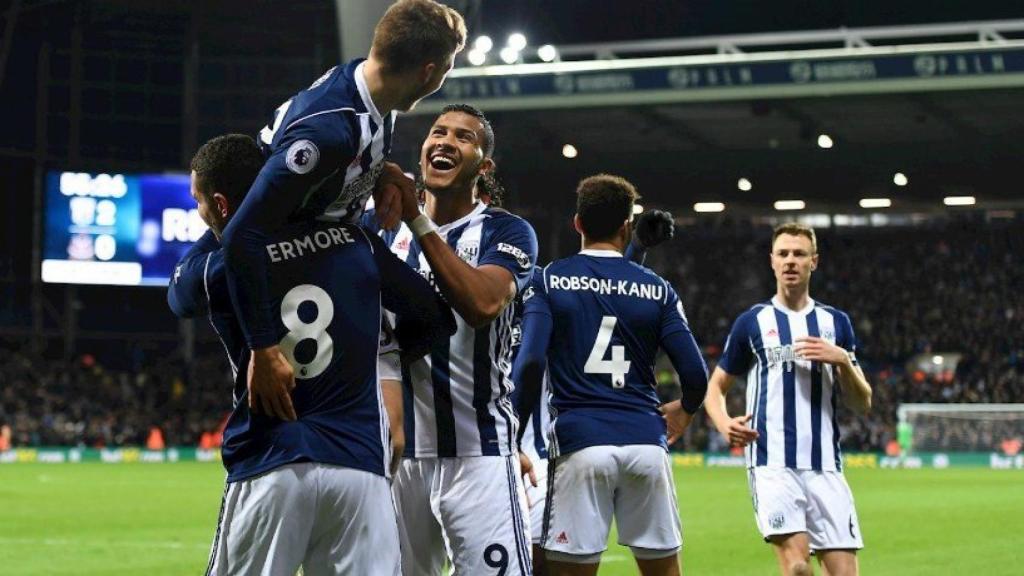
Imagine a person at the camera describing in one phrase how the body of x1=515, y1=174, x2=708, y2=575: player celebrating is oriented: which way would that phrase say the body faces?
away from the camera

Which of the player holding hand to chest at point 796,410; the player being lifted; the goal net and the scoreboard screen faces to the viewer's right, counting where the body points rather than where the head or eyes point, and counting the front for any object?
the player being lifted

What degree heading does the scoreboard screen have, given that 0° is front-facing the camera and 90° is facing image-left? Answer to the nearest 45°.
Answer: approximately 0°

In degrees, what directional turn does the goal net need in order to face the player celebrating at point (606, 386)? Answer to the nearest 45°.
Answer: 0° — it already faces them

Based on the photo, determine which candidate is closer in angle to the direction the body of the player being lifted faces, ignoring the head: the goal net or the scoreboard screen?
the goal net

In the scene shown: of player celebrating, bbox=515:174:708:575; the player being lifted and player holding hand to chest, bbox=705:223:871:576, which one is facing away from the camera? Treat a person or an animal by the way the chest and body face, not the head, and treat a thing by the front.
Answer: player celebrating, bbox=515:174:708:575

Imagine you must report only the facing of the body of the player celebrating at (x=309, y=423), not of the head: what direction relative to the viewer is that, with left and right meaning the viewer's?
facing away from the viewer
